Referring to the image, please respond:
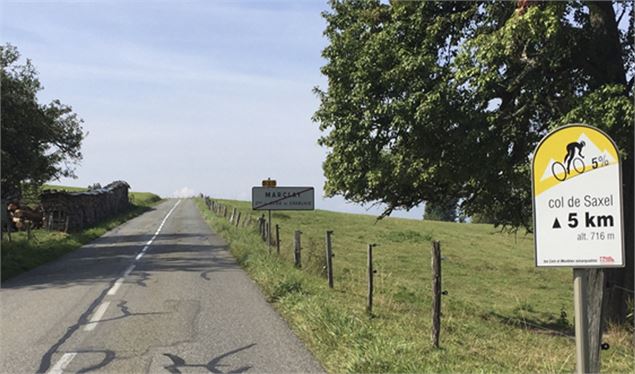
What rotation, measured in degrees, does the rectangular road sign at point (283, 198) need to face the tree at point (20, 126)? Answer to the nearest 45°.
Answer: approximately 90° to its right

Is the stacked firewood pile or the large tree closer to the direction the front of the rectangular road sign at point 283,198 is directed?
the large tree

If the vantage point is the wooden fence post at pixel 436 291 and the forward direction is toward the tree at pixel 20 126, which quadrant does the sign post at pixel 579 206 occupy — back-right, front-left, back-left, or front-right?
back-left

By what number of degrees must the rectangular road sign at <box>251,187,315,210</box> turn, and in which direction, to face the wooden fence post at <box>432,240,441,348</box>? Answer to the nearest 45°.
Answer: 0° — it already faces it

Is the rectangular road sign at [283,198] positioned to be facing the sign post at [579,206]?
yes

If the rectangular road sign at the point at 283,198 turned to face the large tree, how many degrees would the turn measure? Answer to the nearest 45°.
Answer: approximately 45° to its left

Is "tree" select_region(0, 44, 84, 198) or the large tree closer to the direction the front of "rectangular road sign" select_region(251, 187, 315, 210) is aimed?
the large tree

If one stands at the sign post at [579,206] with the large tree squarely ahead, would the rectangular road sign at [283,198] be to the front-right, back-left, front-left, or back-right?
front-left

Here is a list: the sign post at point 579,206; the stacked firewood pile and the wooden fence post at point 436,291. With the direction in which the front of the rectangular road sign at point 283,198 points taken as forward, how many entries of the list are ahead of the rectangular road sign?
2

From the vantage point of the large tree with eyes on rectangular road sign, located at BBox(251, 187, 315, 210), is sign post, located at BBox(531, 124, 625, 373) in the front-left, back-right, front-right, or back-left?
back-left

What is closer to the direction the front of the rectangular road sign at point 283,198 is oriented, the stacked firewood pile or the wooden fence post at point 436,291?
the wooden fence post

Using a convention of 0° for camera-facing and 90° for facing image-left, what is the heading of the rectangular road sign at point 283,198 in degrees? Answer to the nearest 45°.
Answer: approximately 0°

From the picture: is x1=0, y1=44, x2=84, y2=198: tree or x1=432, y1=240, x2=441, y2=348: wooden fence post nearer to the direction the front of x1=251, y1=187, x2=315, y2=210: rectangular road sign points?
the wooden fence post
